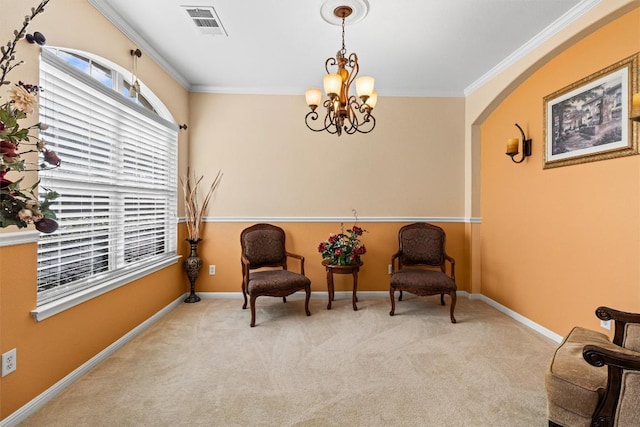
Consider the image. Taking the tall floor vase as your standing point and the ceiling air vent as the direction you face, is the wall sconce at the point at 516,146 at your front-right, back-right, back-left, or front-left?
front-left

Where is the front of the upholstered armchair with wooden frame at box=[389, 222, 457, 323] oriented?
toward the camera

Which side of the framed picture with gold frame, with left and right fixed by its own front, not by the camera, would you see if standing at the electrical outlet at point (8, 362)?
front

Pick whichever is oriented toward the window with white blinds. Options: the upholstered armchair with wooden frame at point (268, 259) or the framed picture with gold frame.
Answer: the framed picture with gold frame

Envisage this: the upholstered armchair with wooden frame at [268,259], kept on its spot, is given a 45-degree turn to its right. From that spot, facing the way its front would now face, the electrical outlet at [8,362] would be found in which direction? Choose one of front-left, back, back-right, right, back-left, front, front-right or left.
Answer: front-right

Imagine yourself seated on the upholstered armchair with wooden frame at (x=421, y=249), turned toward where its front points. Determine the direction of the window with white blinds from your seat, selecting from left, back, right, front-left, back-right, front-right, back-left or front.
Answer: front-right

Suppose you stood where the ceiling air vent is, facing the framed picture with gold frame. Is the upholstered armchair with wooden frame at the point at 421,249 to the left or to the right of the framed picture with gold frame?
left

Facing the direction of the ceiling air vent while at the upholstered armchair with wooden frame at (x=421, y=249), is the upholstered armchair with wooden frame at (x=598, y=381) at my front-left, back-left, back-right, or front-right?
front-left

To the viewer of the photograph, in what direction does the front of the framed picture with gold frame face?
facing the viewer and to the left of the viewer

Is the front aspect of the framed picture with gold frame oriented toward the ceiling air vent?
yes

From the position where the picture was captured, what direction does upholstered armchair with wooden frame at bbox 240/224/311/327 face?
facing the viewer and to the right of the viewer

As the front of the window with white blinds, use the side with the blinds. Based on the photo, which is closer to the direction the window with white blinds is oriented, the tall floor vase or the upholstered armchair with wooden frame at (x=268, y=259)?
the upholstered armchair with wooden frame

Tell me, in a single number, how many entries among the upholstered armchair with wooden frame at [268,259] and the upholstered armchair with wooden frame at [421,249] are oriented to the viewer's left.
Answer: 0

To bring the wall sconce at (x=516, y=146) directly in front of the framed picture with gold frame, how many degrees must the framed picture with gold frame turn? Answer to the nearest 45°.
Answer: approximately 90° to its right

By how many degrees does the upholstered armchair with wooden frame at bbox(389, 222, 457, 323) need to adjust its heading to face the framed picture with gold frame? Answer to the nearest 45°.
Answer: approximately 45° to its left
